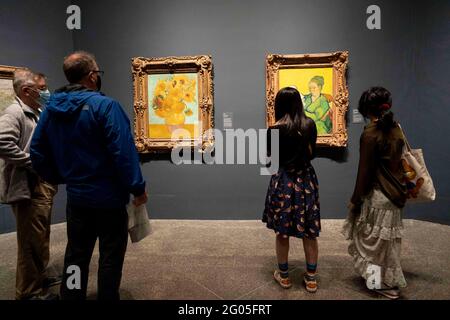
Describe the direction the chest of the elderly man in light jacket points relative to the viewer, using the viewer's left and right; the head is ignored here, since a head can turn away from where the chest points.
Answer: facing to the right of the viewer

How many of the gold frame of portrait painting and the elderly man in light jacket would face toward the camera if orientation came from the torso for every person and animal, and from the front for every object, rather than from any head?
1

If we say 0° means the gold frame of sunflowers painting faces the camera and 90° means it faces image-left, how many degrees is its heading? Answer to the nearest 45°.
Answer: approximately 0°

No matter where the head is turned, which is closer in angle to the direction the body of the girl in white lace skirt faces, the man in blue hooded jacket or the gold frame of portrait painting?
the gold frame of portrait painting

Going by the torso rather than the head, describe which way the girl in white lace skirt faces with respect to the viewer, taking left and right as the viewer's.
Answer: facing away from the viewer and to the left of the viewer

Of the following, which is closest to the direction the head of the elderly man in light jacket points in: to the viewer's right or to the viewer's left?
to the viewer's right

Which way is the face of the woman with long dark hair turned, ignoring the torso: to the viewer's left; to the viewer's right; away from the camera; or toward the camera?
away from the camera

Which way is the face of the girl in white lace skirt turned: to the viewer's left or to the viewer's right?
to the viewer's left

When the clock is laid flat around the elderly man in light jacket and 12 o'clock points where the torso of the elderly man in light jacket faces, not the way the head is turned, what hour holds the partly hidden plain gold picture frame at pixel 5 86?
The partly hidden plain gold picture frame is roughly at 9 o'clock from the elderly man in light jacket.
